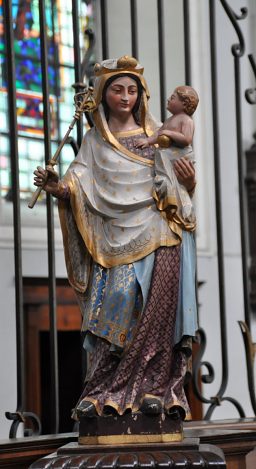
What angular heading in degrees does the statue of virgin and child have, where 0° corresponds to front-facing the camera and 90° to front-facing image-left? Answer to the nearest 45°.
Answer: approximately 0°

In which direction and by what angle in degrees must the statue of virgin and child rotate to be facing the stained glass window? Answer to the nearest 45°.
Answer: approximately 180°
